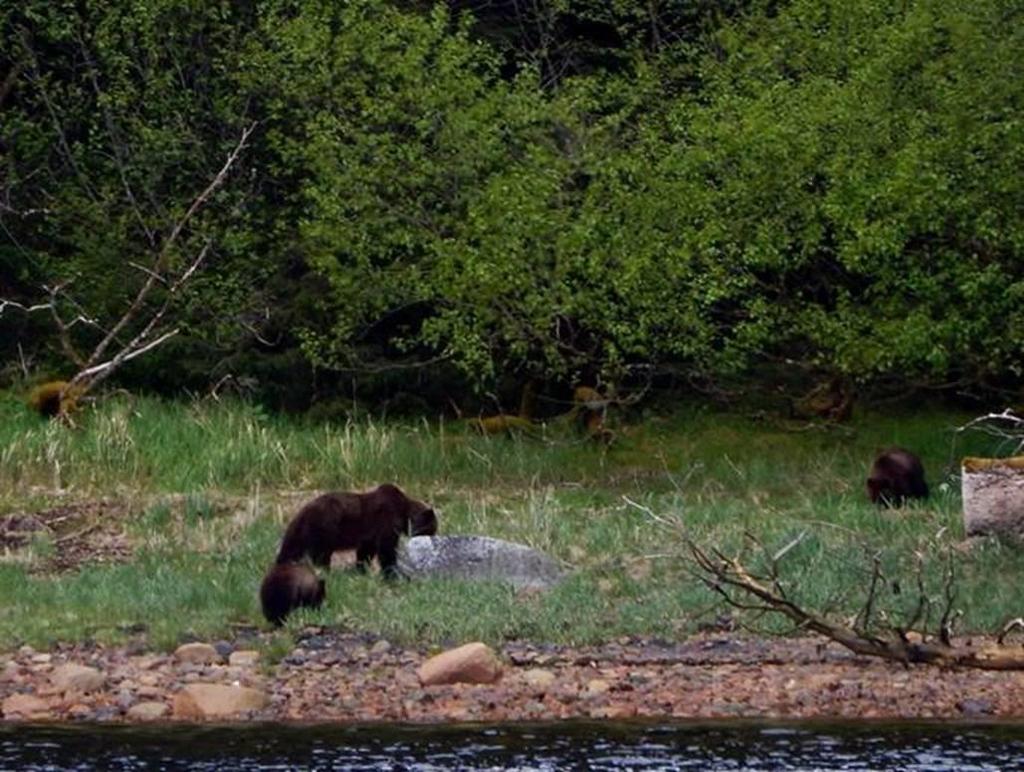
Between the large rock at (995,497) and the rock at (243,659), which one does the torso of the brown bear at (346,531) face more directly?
the large rock

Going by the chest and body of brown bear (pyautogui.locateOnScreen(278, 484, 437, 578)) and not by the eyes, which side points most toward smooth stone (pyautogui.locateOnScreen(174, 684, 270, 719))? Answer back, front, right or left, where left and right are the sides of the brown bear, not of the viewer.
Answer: right

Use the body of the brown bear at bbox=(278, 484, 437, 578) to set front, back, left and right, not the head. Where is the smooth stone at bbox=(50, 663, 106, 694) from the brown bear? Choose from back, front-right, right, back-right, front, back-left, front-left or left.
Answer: back-right

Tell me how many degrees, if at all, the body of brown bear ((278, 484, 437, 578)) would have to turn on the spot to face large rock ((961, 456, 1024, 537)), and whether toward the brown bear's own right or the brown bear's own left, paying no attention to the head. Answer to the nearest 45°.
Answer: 0° — it already faces it

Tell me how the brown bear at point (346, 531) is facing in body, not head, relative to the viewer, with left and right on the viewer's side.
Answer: facing to the right of the viewer

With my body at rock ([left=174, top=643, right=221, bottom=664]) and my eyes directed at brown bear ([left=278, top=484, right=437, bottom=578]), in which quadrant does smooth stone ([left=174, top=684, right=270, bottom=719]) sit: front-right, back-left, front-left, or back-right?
back-right
